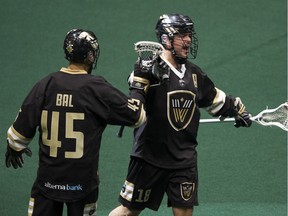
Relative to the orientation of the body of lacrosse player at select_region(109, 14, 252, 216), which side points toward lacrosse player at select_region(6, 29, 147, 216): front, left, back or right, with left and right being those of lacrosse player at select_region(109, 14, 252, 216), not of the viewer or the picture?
right

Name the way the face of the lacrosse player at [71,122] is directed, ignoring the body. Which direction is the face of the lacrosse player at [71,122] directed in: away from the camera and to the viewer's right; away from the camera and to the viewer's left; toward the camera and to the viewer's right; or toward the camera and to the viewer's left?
away from the camera and to the viewer's right

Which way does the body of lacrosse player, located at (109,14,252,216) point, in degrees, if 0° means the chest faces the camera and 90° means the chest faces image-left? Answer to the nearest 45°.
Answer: approximately 315°
